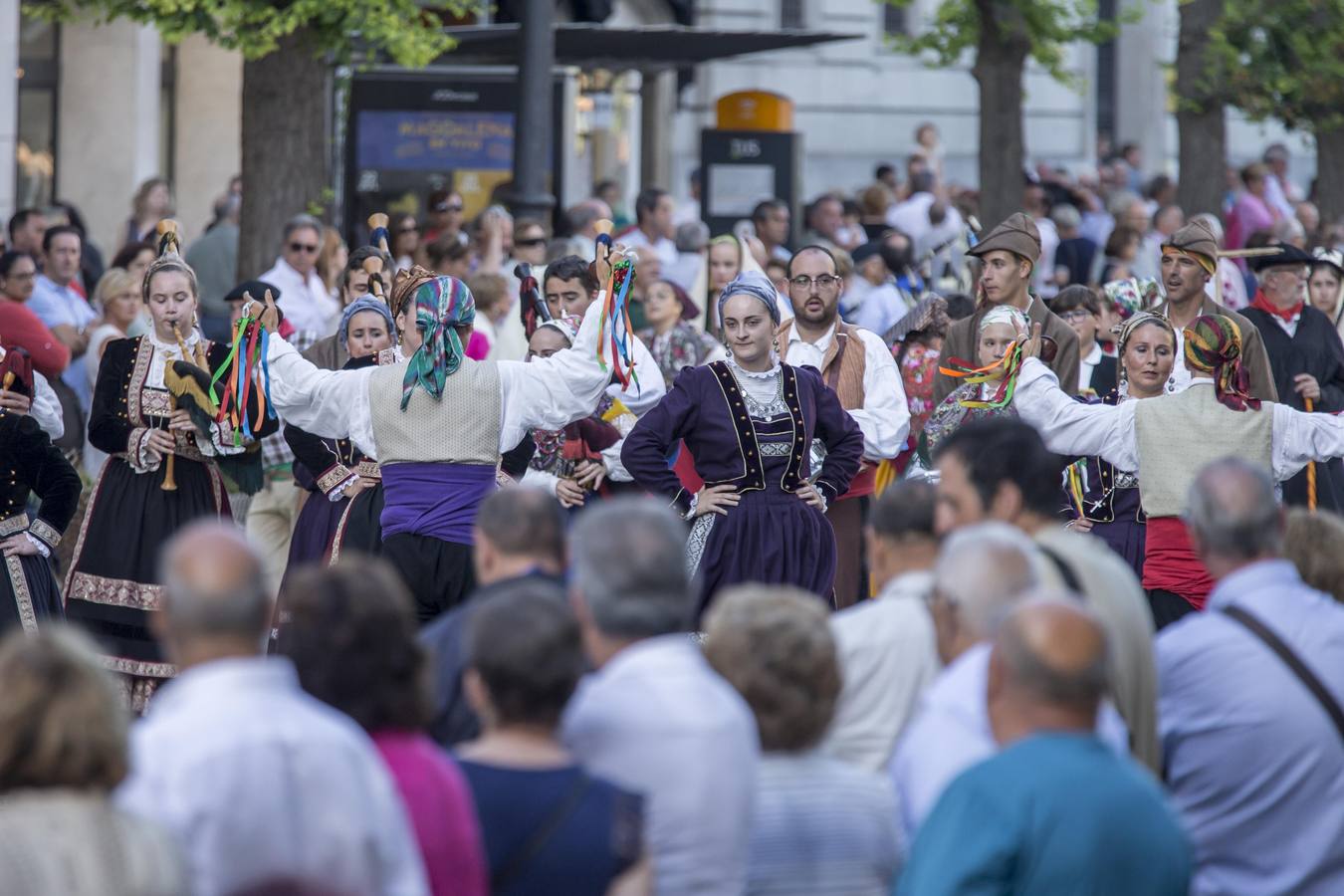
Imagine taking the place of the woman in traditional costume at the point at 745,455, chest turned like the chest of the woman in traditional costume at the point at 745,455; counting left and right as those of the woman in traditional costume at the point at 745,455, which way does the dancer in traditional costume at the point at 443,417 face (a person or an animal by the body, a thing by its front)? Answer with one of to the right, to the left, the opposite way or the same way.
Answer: the opposite way

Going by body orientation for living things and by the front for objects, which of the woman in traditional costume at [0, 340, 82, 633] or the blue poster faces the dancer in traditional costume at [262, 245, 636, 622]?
the blue poster

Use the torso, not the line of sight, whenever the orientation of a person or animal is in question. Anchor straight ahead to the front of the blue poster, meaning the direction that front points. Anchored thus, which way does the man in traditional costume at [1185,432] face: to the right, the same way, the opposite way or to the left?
the opposite way

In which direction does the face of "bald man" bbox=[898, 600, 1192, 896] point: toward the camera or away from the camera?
away from the camera

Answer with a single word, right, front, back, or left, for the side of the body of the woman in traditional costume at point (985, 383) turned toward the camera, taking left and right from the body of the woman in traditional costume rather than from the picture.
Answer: front

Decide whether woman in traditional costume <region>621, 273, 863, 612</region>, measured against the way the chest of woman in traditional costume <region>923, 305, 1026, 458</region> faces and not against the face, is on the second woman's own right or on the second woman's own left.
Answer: on the second woman's own right

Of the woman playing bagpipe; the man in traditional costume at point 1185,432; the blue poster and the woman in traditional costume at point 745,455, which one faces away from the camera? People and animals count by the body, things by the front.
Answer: the man in traditional costume at point 1185,432

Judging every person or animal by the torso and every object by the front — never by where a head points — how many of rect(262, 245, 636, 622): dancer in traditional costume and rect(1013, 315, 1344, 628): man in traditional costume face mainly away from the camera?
2

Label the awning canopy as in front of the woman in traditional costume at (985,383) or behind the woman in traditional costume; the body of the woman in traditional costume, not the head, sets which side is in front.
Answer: behind

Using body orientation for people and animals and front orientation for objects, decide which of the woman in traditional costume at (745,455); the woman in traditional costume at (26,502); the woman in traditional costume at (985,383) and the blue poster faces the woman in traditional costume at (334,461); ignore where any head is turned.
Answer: the blue poster

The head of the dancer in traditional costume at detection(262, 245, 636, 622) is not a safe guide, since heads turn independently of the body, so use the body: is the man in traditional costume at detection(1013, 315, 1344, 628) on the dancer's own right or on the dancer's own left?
on the dancer's own right

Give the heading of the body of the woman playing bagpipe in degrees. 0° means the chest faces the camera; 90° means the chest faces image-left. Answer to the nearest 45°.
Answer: approximately 0°

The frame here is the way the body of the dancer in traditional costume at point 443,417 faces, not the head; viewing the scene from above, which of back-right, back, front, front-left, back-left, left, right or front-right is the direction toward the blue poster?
front

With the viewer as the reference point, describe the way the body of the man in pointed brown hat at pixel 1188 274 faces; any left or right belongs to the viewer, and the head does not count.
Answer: facing the viewer and to the left of the viewer

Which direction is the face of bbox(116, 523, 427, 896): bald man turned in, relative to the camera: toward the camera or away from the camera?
away from the camera

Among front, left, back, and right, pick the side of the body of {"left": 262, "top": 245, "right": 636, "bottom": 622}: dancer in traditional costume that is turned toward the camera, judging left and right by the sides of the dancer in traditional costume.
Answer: back
